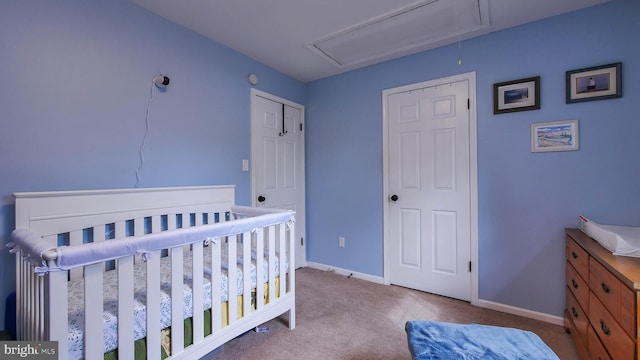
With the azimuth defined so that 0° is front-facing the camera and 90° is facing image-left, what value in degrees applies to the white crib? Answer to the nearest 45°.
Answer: approximately 315°

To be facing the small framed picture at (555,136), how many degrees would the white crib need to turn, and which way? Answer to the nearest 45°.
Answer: approximately 45° to its left

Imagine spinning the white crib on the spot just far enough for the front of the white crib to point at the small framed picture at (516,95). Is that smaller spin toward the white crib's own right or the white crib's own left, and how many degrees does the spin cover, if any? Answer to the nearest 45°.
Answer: approximately 45° to the white crib's own left
